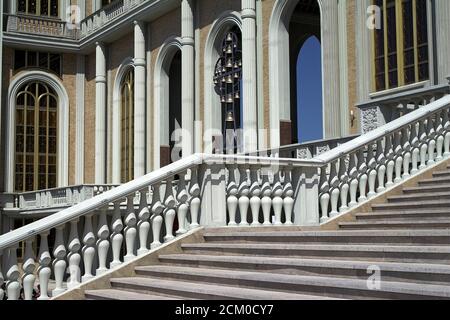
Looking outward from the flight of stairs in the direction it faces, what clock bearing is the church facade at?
The church facade is roughly at 4 o'clock from the flight of stairs.

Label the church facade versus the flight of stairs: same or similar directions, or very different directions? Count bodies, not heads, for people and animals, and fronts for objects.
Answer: same or similar directions

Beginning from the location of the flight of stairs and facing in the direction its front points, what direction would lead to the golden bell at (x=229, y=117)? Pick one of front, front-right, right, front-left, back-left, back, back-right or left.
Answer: back-right

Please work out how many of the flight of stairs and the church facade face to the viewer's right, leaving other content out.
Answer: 0

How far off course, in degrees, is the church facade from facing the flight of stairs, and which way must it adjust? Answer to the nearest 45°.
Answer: approximately 45° to its left

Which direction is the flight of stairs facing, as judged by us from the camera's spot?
facing the viewer and to the left of the viewer
